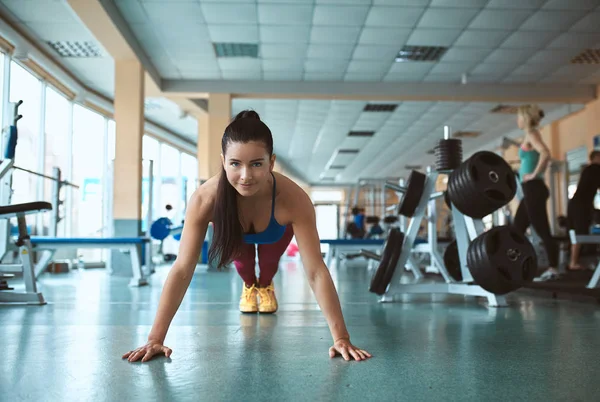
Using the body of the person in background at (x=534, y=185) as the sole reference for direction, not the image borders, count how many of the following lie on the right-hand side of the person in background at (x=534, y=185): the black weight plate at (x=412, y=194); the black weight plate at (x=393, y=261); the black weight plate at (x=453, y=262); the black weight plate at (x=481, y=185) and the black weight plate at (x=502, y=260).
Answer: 0

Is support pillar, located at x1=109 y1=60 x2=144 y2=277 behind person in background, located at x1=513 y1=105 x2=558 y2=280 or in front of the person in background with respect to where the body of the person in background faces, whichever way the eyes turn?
in front

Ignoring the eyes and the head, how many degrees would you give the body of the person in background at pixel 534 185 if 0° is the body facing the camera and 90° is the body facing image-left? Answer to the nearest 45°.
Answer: approximately 90°

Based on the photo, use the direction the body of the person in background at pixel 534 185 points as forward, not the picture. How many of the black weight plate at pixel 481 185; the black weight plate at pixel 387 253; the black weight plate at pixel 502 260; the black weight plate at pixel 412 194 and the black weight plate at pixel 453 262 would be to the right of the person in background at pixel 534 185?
0

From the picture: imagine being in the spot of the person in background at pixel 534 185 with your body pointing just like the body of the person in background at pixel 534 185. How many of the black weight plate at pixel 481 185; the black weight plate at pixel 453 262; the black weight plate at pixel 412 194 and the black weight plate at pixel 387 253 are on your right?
0

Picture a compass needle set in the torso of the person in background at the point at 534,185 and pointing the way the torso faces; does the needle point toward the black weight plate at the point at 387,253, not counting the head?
no

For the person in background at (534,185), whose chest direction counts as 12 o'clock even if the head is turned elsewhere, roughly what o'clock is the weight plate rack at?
The weight plate rack is roughly at 10 o'clock from the person in background.

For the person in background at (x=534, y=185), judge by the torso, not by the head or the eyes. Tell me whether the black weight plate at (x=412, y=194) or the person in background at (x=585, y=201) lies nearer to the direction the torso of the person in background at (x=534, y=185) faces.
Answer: the black weight plate

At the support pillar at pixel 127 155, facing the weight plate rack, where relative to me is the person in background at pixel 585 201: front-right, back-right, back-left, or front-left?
front-left

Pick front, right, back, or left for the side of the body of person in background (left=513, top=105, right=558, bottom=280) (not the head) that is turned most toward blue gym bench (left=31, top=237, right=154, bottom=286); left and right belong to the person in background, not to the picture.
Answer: front

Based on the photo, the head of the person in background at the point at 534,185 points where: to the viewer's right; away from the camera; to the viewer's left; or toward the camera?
to the viewer's left

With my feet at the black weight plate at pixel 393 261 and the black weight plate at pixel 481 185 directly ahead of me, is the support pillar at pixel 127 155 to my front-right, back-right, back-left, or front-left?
back-left

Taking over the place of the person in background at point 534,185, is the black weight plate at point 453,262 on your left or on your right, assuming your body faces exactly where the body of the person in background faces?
on your left
